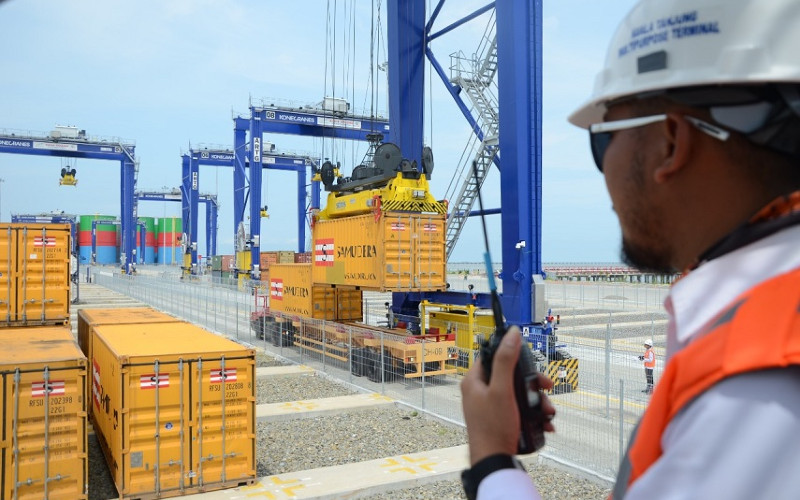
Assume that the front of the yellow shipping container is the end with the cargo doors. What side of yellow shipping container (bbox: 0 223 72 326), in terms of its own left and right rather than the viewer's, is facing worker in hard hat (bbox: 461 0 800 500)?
front

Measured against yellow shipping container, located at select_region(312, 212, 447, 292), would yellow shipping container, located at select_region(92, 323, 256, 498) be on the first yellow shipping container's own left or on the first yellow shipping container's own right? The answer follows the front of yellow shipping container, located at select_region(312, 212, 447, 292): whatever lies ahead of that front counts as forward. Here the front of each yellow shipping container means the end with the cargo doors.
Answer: on the first yellow shipping container's own right

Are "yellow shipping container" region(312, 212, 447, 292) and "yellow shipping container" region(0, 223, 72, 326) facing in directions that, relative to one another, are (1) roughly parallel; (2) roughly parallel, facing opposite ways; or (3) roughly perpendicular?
roughly parallel

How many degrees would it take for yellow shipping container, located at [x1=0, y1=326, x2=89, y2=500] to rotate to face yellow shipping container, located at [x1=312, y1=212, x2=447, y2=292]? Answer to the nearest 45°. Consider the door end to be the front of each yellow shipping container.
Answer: approximately 135° to its left

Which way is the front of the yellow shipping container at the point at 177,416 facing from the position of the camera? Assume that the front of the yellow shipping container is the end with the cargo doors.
facing the viewer

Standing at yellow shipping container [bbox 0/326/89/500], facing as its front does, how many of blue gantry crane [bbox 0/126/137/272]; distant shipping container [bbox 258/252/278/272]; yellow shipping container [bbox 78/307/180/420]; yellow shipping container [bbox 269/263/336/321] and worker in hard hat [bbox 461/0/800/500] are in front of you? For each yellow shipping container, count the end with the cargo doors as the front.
1

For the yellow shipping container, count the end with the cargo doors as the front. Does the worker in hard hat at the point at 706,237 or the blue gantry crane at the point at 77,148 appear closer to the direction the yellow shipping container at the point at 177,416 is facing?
the worker in hard hat

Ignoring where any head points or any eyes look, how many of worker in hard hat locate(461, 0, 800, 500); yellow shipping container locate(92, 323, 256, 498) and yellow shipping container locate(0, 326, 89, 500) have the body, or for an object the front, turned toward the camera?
2

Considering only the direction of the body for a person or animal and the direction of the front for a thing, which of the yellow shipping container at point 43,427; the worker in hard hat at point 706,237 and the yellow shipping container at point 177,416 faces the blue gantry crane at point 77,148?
the worker in hard hat

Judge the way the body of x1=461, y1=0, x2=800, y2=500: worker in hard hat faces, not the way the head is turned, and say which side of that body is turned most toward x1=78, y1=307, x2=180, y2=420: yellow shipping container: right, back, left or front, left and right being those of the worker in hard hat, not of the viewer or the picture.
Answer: front

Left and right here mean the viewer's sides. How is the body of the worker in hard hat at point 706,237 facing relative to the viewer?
facing away from the viewer and to the left of the viewer

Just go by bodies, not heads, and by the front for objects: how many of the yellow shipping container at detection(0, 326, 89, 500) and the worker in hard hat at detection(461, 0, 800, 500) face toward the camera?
1

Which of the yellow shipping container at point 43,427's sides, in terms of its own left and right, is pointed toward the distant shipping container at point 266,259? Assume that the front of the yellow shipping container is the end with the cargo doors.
back

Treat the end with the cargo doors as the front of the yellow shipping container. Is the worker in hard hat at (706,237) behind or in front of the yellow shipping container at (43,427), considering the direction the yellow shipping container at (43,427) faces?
in front
